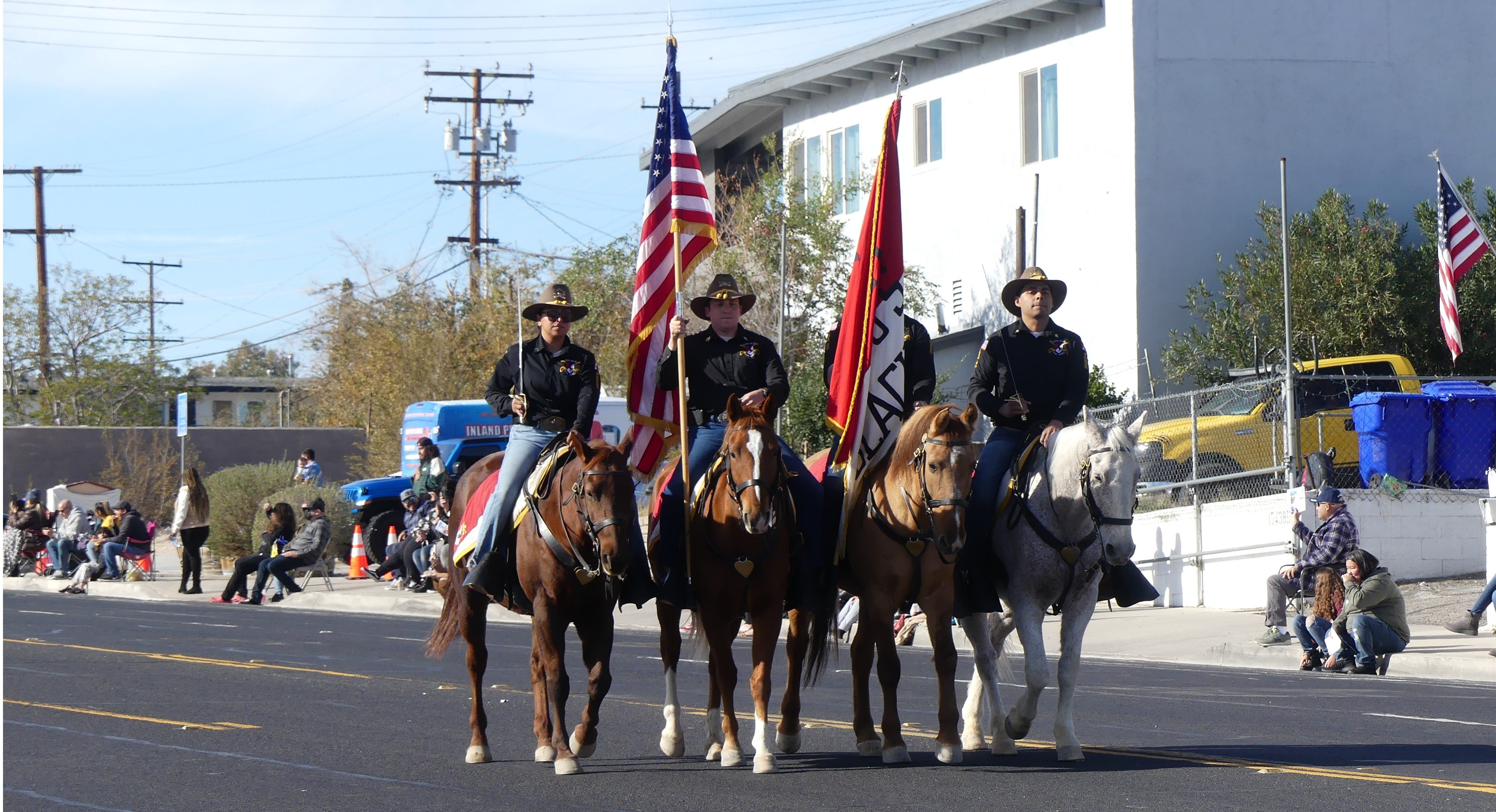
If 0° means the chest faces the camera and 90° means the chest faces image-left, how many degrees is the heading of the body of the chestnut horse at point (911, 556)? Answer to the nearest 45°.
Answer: approximately 0°

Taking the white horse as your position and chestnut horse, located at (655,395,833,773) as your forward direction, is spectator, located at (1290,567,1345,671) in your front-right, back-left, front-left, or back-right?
back-right

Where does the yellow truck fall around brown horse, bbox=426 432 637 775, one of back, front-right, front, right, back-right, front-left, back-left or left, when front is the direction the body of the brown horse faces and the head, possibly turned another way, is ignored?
left

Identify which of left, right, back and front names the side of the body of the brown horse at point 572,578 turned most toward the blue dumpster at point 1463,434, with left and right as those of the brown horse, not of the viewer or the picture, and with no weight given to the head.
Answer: left

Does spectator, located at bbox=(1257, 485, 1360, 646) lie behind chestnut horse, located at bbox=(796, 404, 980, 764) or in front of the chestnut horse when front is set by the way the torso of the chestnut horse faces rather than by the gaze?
behind

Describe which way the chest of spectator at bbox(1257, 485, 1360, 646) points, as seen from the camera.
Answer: to the viewer's left

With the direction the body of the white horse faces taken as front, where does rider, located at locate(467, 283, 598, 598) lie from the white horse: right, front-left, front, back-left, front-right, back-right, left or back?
back-right

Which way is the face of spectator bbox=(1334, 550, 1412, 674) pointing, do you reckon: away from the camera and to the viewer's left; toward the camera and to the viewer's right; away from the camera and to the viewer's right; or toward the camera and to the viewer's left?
toward the camera and to the viewer's left
